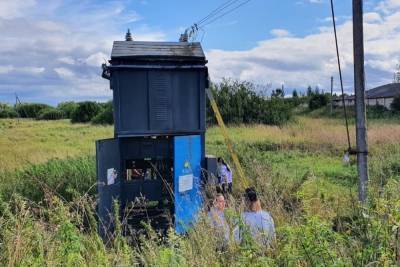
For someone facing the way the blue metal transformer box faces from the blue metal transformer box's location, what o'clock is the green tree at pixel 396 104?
The green tree is roughly at 7 o'clock from the blue metal transformer box.

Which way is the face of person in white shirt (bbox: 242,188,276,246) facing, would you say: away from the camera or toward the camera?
away from the camera

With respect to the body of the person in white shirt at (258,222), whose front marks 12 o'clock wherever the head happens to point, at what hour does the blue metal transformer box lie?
The blue metal transformer box is roughly at 11 o'clock from the person in white shirt.

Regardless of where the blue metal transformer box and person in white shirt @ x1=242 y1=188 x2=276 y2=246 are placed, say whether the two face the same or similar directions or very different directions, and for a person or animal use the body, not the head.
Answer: very different directions

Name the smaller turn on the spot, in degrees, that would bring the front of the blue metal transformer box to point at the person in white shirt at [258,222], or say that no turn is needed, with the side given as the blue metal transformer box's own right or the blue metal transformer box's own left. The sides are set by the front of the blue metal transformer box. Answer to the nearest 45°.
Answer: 0° — it already faces them

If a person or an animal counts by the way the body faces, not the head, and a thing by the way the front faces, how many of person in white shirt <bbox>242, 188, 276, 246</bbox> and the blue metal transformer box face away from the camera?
1

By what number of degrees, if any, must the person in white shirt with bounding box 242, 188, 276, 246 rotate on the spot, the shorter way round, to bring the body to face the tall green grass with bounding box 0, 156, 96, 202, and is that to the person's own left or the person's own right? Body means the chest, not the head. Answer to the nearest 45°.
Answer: approximately 45° to the person's own left

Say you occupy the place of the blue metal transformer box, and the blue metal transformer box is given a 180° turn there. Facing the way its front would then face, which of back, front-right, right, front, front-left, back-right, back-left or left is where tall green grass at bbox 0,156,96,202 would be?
front-left

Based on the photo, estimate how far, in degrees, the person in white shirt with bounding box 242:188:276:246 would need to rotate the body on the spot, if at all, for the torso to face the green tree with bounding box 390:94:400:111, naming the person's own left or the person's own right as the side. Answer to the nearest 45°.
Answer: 0° — they already face it

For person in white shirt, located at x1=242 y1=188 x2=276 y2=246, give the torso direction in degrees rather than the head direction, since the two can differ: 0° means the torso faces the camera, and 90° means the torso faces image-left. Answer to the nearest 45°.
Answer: approximately 180°
